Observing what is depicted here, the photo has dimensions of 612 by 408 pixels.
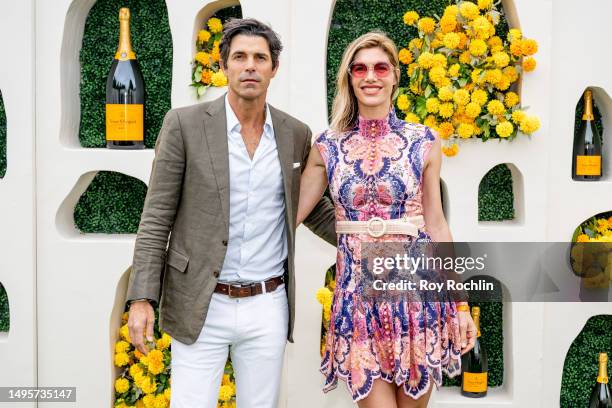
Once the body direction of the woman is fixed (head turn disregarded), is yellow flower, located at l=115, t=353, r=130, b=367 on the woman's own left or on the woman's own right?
on the woman's own right

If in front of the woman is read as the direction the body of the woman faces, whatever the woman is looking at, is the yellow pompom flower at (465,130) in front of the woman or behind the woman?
behind

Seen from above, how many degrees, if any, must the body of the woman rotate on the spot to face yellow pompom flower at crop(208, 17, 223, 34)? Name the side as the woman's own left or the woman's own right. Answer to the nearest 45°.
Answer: approximately 135° to the woman's own right

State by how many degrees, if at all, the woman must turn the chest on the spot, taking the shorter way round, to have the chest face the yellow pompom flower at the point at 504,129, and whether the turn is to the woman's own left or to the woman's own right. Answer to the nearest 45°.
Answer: approximately 135° to the woman's own left

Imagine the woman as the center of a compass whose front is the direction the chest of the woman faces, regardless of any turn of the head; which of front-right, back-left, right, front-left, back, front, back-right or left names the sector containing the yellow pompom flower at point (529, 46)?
back-left

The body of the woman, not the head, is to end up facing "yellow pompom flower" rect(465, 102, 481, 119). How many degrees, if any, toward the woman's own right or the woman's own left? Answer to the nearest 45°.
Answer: approximately 135° to the woman's own left

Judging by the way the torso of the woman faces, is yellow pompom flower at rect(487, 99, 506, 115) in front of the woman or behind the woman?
behind

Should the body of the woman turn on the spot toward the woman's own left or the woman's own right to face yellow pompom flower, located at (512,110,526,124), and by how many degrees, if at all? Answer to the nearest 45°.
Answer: approximately 135° to the woman's own left

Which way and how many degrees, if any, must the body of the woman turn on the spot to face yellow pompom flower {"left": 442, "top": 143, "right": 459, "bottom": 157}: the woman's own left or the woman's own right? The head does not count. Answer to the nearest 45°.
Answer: approximately 180°

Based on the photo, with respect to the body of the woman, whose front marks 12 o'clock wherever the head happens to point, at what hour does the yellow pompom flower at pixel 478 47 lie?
The yellow pompom flower is roughly at 7 o'clock from the woman.

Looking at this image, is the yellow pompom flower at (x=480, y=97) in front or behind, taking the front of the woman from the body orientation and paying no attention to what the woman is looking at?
behind

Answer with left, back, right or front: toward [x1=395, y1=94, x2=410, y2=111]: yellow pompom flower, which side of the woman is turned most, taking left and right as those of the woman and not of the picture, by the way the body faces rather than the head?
back

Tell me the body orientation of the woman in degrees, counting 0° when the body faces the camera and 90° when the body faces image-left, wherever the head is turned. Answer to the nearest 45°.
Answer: approximately 0°
